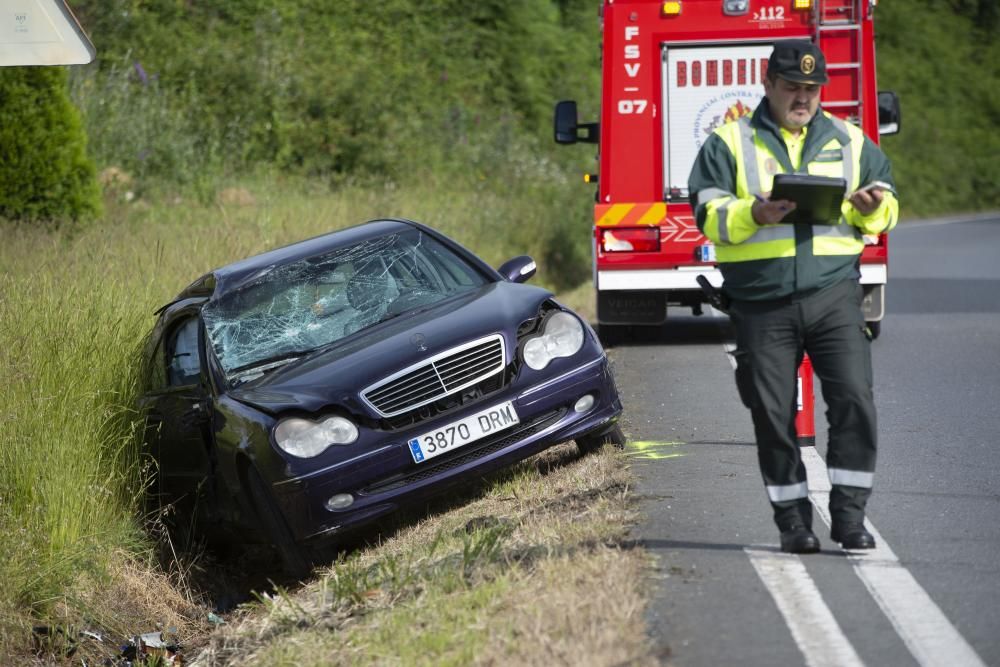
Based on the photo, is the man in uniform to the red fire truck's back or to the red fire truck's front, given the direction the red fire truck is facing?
to the back

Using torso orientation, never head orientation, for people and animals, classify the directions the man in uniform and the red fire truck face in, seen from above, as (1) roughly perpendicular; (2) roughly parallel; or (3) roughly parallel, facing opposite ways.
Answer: roughly parallel, facing opposite ways

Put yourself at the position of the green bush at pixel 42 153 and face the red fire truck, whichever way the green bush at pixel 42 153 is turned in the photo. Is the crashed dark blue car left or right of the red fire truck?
right

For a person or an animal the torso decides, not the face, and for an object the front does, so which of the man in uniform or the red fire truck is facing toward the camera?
the man in uniform

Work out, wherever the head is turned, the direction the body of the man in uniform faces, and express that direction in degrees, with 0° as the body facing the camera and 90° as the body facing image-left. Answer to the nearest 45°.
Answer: approximately 0°

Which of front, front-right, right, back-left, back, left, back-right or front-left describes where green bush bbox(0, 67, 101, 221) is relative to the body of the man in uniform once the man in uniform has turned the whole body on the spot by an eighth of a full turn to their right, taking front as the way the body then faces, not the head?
right

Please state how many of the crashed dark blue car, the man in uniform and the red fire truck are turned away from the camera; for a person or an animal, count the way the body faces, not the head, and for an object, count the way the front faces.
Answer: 1

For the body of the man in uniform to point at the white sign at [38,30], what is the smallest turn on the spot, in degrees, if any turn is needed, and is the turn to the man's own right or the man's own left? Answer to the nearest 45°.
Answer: approximately 90° to the man's own right

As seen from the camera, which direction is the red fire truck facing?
away from the camera

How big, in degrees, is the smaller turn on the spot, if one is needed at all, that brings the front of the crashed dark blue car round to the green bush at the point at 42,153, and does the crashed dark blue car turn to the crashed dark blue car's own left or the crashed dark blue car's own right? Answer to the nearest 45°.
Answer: approximately 135° to the crashed dark blue car's own left

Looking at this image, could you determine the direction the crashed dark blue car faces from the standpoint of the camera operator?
facing the viewer and to the right of the viewer

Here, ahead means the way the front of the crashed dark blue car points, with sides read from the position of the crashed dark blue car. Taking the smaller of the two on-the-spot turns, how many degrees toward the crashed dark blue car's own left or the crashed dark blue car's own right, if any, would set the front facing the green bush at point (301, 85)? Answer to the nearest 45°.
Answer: approximately 135° to the crashed dark blue car's own left

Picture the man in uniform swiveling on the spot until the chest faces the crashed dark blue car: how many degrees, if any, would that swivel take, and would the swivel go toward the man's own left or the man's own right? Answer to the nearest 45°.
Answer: approximately 135° to the man's own right
